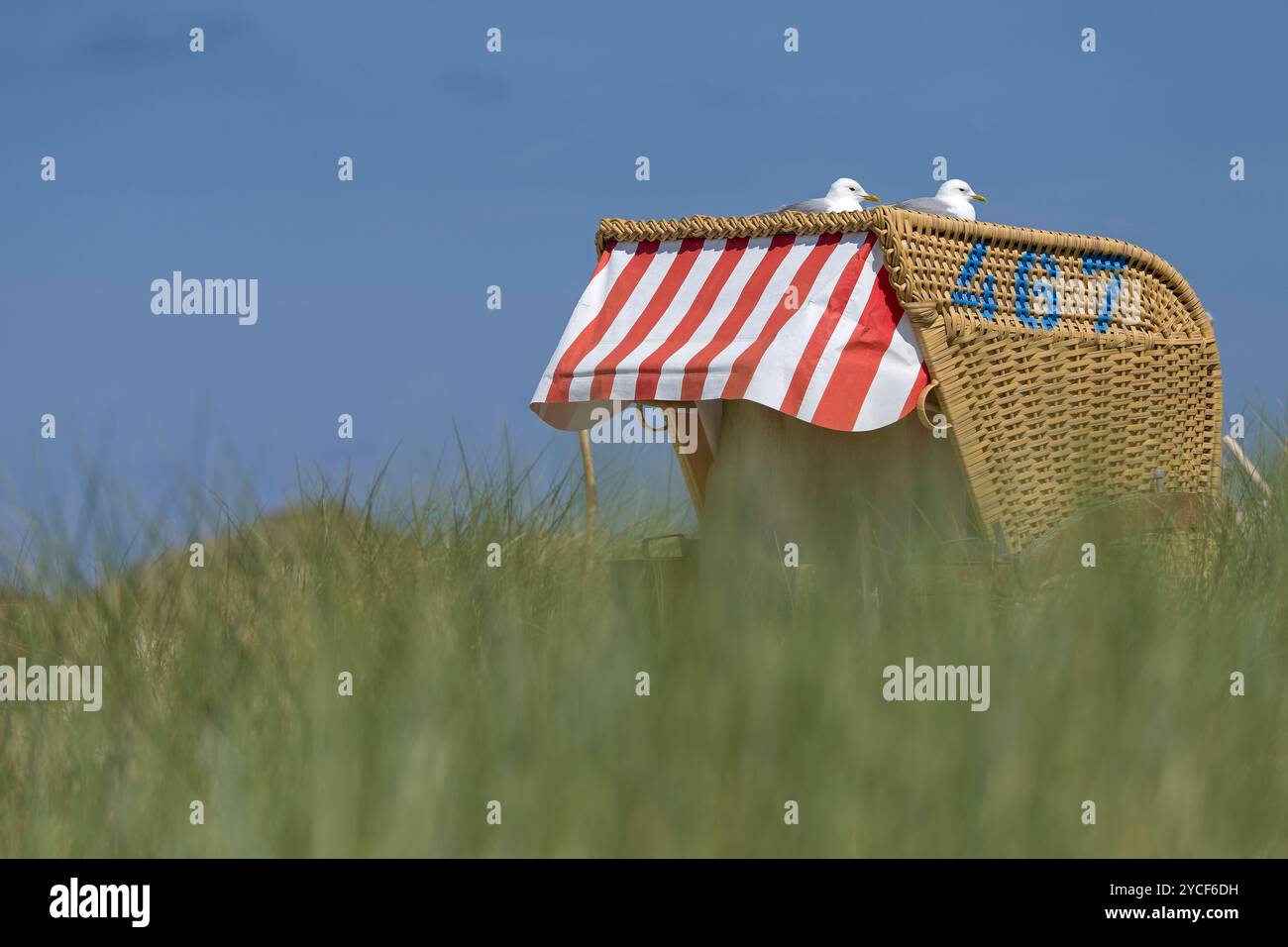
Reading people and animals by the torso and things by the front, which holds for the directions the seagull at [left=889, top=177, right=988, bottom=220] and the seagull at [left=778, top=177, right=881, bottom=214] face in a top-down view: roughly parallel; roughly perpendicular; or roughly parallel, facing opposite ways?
roughly parallel

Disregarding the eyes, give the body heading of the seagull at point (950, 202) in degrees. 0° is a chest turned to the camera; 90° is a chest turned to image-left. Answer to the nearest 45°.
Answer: approximately 270°

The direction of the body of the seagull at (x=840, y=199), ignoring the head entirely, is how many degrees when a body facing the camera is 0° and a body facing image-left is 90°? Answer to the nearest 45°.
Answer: approximately 270°

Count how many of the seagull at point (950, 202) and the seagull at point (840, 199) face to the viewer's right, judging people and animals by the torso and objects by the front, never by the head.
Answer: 2
